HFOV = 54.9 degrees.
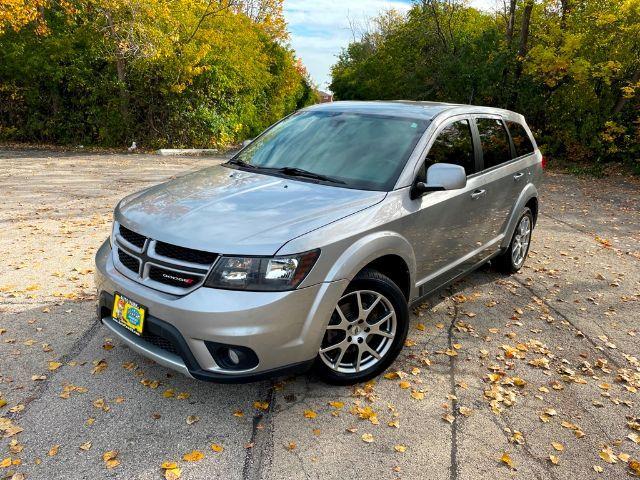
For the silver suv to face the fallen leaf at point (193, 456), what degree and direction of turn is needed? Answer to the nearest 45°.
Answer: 0° — it already faces it

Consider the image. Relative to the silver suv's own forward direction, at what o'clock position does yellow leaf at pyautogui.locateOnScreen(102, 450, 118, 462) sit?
The yellow leaf is roughly at 12 o'clock from the silver suv.

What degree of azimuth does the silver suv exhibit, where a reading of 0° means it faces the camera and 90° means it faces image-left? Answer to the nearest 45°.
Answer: approximately 45°

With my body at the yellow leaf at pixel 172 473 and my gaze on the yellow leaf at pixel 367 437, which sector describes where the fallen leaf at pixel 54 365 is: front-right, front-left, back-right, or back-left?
back-left

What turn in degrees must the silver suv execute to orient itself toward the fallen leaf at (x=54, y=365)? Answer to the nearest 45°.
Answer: approximately 45° to its right
